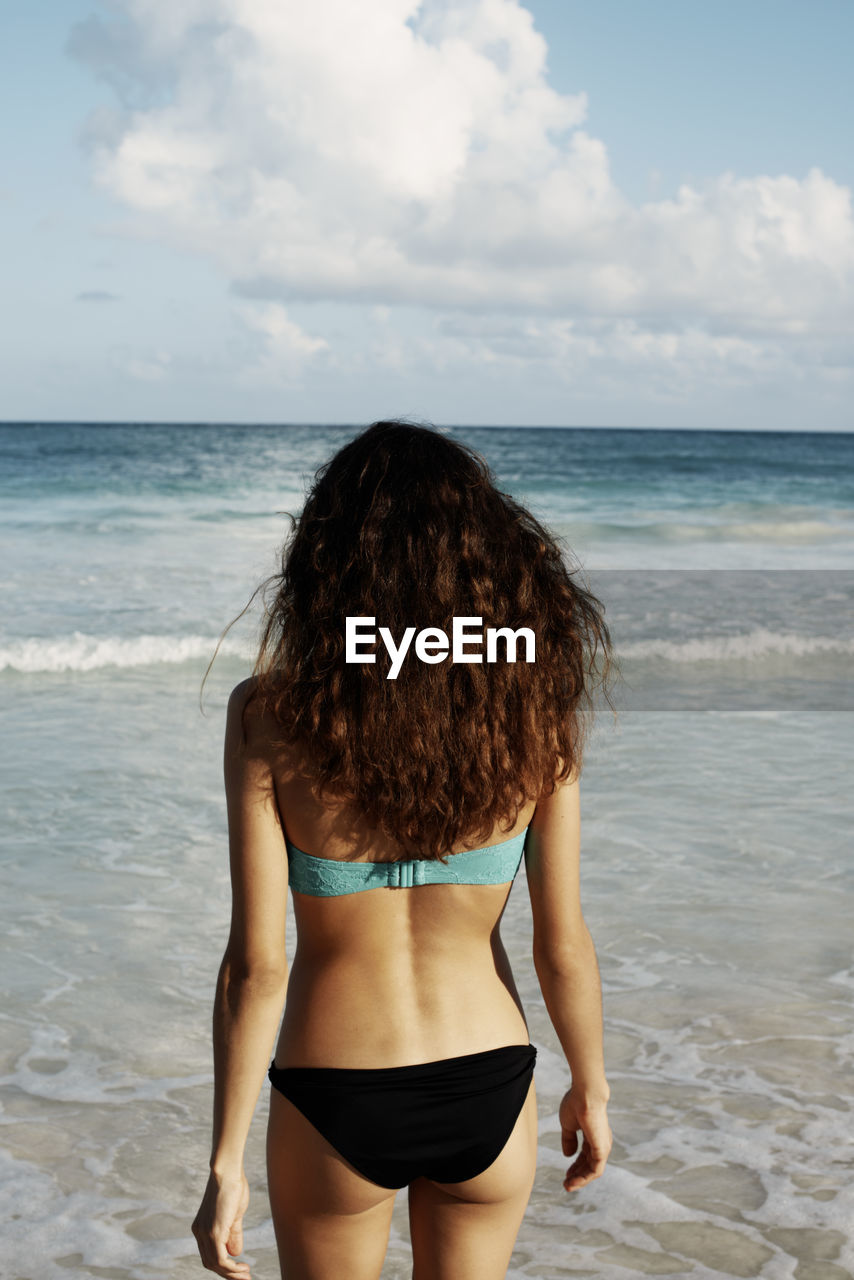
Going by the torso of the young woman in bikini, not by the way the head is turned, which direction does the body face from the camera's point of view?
away from the camera

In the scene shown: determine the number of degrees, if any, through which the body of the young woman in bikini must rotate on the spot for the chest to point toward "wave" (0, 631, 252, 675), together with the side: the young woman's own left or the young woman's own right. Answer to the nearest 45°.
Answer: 0° — they already face it

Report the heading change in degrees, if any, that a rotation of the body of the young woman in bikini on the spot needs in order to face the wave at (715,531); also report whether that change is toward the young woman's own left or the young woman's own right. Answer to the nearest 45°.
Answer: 0° — they already face it

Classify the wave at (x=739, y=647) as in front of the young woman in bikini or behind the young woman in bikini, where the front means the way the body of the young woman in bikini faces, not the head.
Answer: in front

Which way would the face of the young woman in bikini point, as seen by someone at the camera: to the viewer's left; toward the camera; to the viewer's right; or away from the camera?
away from the camera

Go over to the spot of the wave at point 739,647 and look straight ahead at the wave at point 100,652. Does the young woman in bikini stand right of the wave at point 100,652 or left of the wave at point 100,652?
left
